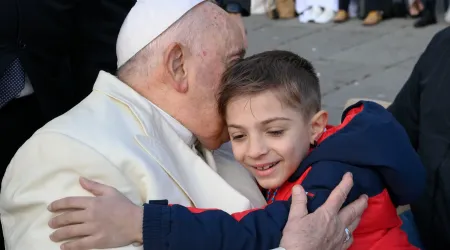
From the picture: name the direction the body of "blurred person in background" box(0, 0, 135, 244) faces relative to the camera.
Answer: toward the camera

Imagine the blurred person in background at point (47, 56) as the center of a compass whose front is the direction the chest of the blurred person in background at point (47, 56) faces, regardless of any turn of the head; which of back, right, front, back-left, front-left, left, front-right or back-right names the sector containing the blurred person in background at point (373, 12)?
back-left

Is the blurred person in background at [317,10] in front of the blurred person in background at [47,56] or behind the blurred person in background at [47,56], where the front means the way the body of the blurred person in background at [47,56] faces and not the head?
behind

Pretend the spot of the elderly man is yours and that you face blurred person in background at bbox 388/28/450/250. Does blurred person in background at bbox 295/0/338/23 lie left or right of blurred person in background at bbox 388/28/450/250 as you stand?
left

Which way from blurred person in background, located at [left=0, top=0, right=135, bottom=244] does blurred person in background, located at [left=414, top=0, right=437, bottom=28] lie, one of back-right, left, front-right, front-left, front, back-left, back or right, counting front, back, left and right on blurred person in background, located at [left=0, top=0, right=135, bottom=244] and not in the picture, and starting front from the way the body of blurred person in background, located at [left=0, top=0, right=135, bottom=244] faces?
back-left

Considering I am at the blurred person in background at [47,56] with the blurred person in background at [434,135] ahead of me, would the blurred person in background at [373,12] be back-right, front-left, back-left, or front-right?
front-left

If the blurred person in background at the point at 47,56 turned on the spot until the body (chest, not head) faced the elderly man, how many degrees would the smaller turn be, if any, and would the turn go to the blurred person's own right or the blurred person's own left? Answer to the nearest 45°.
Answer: approximately 45° to the blurred person's own left

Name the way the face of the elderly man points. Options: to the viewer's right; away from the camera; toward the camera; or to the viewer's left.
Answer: to the viewer's right

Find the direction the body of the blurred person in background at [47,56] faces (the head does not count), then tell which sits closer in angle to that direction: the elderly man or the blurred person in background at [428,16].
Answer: the elderly man
